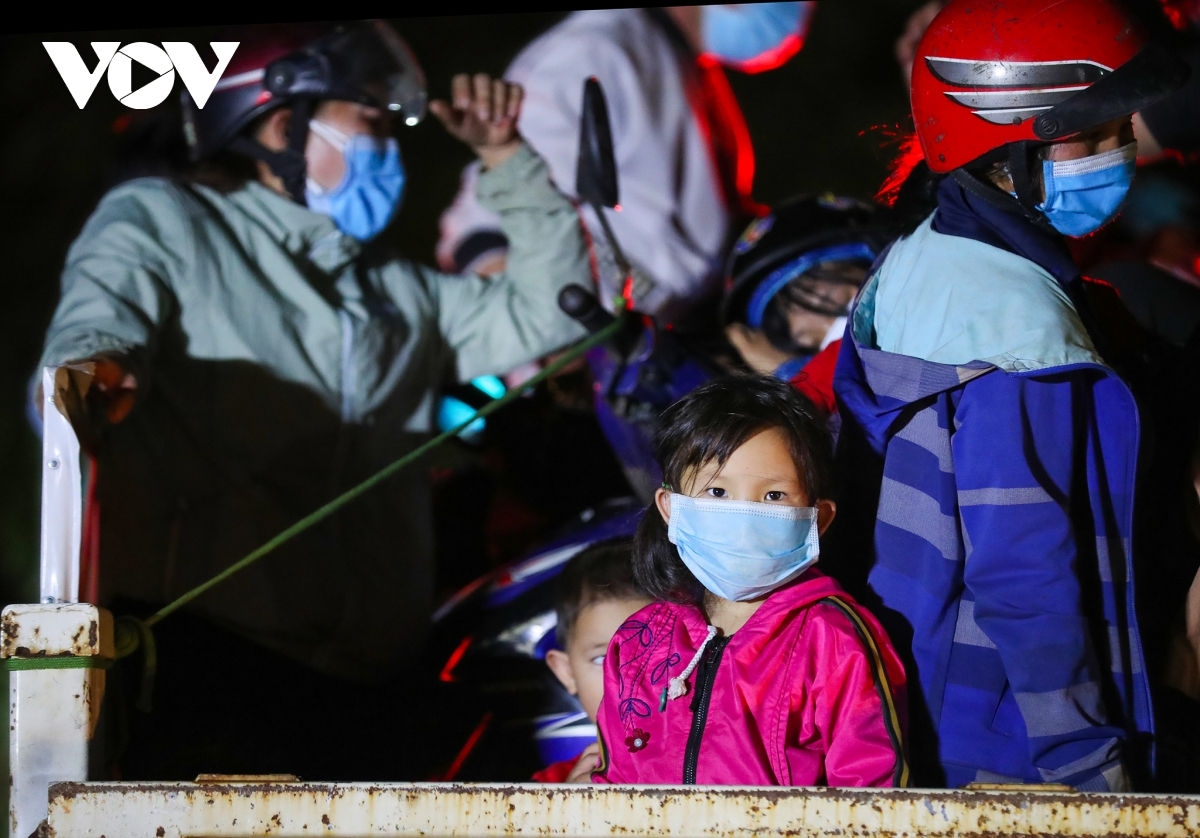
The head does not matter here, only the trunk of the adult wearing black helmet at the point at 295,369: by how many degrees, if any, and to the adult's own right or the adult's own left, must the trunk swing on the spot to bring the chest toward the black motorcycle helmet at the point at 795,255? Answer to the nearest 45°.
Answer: approximately 45° to the adult's own left

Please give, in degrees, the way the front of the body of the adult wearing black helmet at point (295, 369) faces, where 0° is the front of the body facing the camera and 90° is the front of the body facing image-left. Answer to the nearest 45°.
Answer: approximately 315°

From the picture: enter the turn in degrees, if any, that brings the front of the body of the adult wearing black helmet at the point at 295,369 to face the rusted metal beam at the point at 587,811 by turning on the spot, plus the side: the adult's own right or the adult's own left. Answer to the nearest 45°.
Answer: approximately 45° to the adult's own right
